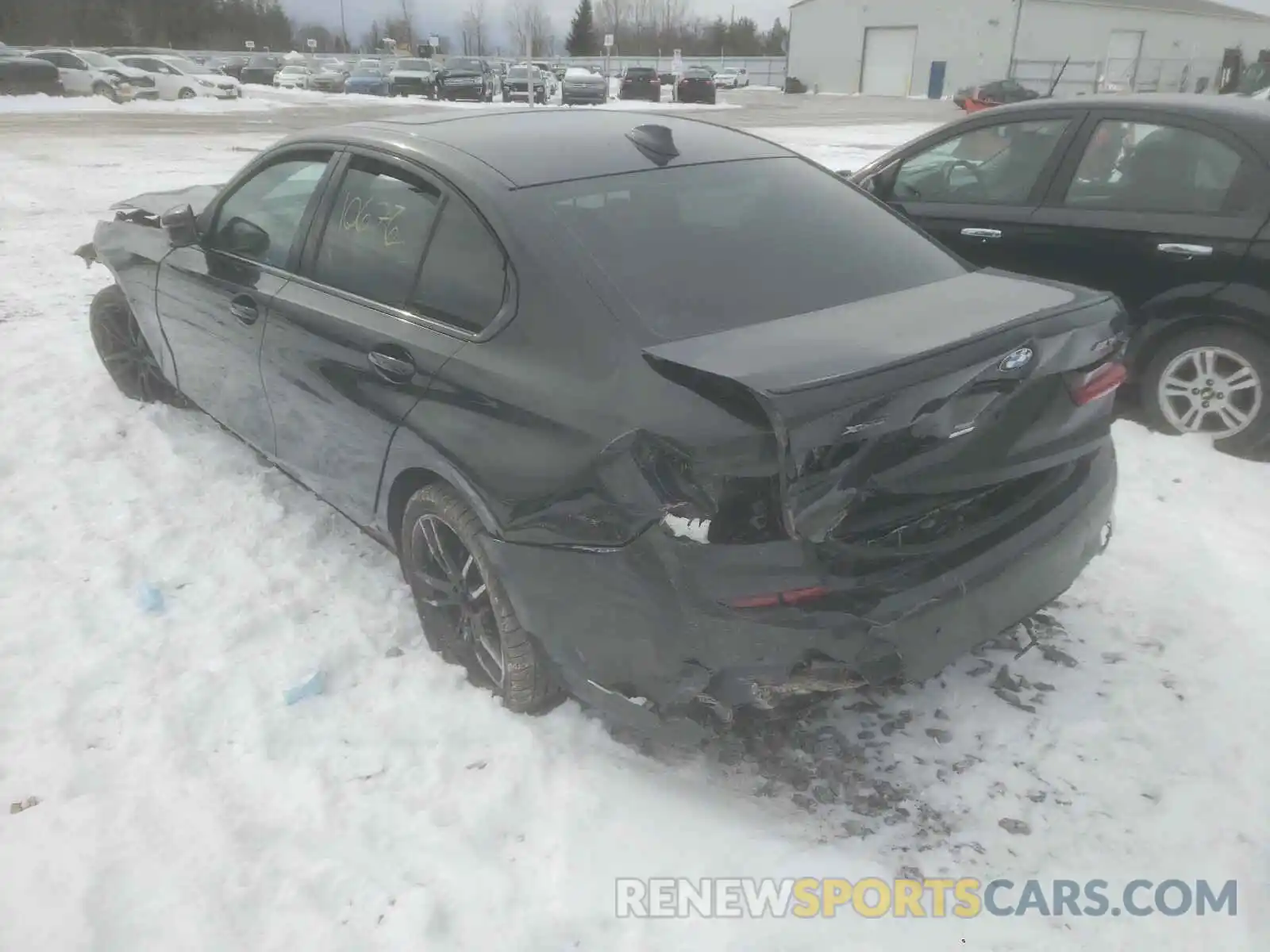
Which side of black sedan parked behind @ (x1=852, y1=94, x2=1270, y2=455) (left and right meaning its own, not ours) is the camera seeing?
left

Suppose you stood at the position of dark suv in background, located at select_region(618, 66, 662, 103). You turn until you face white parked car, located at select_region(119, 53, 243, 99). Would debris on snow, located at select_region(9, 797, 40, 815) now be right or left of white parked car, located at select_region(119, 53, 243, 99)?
left

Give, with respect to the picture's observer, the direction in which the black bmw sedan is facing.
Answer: facing away from the viewer and to the left of the viewer

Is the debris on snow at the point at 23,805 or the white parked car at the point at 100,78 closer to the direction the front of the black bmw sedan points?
the white parked car

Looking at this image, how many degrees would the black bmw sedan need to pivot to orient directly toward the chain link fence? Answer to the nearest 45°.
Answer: approximately 90° to its right

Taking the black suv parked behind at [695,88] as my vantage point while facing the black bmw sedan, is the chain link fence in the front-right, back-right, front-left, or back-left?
back-left

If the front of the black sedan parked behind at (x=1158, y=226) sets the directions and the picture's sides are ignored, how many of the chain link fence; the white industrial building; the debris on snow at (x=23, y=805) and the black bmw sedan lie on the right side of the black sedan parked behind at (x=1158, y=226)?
2

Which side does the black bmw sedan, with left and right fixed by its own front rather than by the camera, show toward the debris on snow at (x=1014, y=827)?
back
